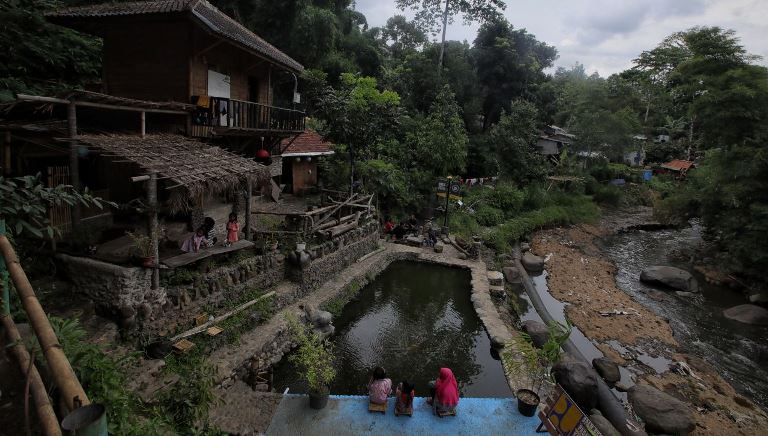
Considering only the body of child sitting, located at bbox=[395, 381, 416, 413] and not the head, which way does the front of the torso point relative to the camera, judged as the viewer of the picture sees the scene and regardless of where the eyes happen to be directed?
away from the camera

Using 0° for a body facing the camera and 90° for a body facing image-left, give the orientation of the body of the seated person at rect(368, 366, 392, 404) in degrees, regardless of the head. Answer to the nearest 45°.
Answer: approximately 180°

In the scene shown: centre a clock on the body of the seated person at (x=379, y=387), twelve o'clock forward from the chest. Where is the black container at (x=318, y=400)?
The black container is roughly at 9 o'clock from the seated person.

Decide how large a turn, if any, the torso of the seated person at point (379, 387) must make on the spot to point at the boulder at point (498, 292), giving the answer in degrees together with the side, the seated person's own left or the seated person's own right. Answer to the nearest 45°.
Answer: approximately 45° to the seated person's own right

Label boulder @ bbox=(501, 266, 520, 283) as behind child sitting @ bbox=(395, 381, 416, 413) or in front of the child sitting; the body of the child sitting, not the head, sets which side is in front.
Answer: in front

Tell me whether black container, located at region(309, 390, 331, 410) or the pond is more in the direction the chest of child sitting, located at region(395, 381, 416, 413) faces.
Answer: the pond

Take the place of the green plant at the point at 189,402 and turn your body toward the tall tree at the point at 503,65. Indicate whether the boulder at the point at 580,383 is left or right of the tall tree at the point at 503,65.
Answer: right

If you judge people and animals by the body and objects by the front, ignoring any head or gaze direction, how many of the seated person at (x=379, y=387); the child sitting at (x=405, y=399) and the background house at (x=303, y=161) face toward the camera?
1

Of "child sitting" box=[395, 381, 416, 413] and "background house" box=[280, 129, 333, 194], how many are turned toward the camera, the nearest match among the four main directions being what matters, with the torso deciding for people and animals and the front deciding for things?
1

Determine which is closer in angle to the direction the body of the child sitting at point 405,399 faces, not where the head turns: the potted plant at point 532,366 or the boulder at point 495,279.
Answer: the boulder

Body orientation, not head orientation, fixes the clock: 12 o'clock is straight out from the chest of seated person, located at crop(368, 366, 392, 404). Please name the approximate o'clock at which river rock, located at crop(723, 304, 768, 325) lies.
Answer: The river rock is roughly at 2 o'clock from the seated person.

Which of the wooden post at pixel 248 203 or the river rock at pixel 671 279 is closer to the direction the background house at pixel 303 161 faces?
the wooden post

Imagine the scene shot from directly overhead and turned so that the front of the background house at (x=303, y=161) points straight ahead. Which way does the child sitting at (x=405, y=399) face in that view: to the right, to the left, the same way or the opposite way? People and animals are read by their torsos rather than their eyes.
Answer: the opposite way

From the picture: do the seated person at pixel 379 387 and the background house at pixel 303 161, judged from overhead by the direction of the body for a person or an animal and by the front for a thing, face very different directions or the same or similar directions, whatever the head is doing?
very different directions
